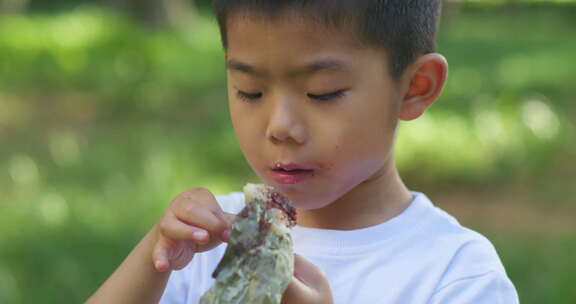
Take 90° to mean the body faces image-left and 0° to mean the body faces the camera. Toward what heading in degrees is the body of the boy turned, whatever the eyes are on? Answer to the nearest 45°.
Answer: approximately 45°

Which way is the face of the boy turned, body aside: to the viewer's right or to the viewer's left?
to the viewer's left
